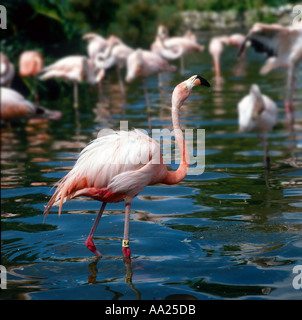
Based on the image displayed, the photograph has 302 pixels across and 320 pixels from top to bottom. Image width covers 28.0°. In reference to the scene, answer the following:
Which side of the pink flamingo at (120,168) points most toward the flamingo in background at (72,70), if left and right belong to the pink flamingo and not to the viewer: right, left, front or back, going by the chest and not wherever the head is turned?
left

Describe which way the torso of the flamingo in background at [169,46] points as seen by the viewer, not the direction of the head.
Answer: to the viewer's left

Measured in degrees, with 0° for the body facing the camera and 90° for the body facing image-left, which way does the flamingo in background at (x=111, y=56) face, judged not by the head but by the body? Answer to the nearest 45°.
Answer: approximately 90°

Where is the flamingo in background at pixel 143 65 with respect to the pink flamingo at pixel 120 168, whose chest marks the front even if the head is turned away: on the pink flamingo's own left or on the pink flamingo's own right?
on the pink flamingo's own left

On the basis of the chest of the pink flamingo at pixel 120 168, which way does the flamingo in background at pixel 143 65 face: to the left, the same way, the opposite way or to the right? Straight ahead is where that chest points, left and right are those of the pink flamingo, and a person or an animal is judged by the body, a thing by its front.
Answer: the opposite way

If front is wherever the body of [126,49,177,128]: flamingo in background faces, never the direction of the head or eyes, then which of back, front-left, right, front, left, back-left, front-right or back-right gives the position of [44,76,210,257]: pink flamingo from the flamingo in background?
left

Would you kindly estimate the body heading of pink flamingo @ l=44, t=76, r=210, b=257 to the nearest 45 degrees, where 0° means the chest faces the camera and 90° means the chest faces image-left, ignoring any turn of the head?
approximately 270°
